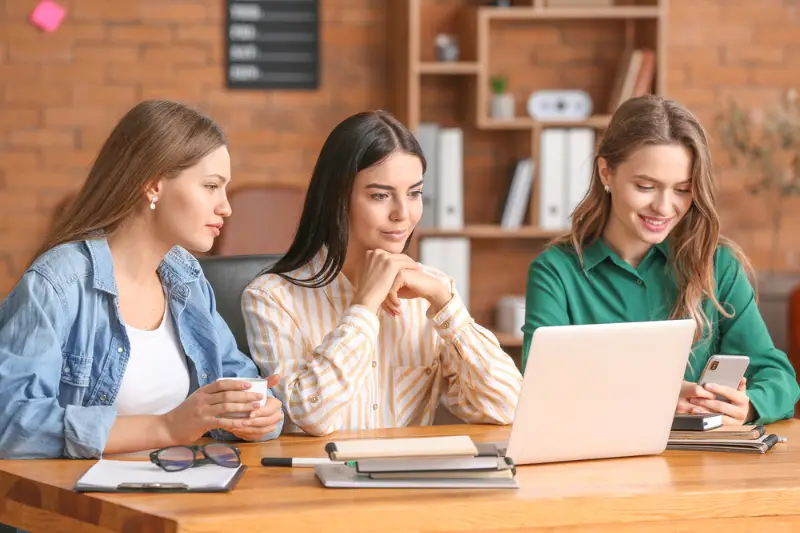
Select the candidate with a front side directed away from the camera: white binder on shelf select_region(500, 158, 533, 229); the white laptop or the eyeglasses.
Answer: the white laptop

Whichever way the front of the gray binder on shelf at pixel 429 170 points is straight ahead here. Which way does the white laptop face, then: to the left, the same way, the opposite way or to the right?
the opposite way

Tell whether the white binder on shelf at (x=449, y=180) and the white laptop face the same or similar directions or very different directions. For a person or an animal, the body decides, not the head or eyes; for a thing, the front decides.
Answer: very different directions

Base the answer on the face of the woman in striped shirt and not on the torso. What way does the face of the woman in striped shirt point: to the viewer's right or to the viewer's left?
to the viewer's right

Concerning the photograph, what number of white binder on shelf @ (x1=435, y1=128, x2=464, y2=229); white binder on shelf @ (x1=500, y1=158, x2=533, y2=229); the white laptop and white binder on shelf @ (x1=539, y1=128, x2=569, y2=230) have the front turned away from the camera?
1

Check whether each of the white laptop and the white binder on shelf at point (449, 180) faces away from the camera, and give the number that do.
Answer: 1

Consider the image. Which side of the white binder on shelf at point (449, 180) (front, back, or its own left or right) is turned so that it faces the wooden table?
front

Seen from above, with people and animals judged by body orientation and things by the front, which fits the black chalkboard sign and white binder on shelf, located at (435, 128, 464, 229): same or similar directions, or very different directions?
same or similar directions

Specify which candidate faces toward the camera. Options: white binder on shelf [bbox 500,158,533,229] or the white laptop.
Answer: the white binder on shelf

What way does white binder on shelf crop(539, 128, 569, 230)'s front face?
toward the camera

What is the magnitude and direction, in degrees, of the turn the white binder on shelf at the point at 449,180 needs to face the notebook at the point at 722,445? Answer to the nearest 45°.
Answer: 0° — it already faces it

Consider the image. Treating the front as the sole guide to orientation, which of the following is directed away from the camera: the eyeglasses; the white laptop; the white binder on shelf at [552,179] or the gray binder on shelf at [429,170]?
the white laptop

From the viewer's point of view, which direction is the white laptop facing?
away from the camera

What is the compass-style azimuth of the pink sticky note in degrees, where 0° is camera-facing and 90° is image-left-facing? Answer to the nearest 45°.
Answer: approximately 0°

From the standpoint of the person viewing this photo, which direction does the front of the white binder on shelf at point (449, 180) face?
facing the viewer

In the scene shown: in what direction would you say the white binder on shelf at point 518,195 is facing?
toward the camera

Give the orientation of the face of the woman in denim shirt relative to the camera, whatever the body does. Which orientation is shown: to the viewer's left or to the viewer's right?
to the viewer's right
